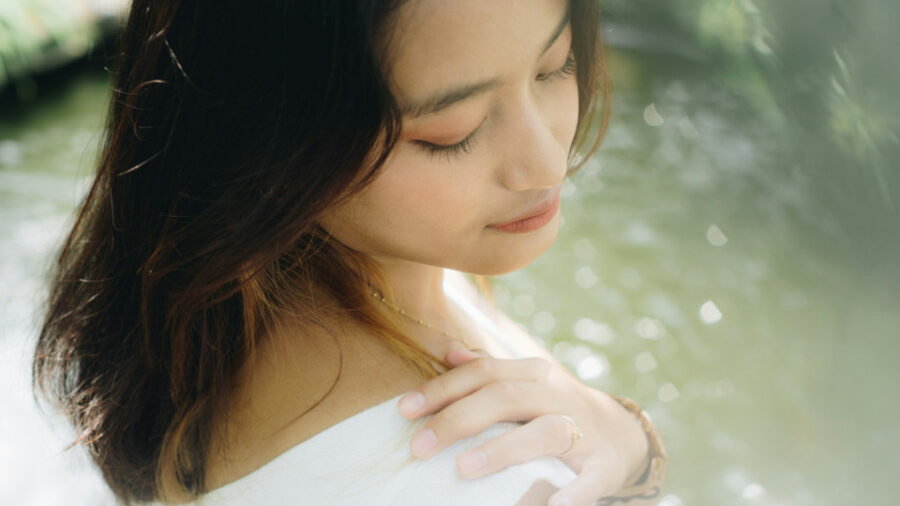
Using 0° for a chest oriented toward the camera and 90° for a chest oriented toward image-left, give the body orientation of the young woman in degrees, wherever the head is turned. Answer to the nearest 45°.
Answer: approximately 315°
